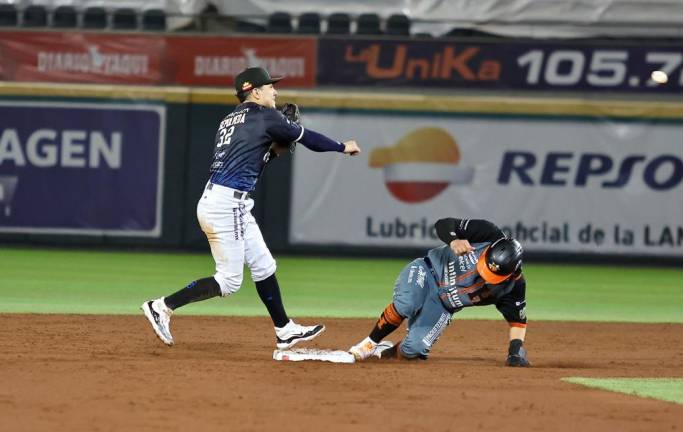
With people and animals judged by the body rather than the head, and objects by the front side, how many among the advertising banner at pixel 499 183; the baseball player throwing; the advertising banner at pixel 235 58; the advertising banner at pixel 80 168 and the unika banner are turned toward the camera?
4

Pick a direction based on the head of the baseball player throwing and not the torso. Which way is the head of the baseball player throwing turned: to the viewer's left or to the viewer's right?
to the viewer's right

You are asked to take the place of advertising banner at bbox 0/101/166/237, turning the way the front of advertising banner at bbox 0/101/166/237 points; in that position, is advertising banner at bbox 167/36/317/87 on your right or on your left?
on your left

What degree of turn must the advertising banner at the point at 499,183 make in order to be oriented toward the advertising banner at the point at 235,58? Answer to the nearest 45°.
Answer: approximately 90° to its right

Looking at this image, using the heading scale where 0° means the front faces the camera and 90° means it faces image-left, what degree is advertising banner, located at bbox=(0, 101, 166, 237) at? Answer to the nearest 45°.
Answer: approximately 0°

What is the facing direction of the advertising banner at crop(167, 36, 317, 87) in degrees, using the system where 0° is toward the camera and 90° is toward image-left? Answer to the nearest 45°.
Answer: approximately 0°

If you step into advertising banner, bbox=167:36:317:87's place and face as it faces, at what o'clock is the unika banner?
The unika banner is roughly at 9 o'clock from the advertising banner.

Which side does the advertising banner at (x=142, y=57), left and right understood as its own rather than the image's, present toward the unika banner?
left
